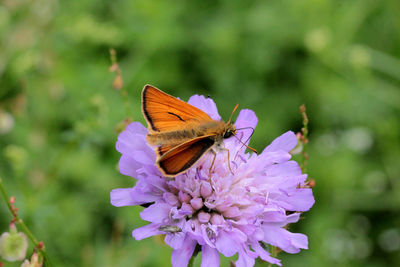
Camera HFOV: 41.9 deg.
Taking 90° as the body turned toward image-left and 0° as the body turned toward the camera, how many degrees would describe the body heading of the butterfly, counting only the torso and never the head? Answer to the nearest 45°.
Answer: approximately 270°
